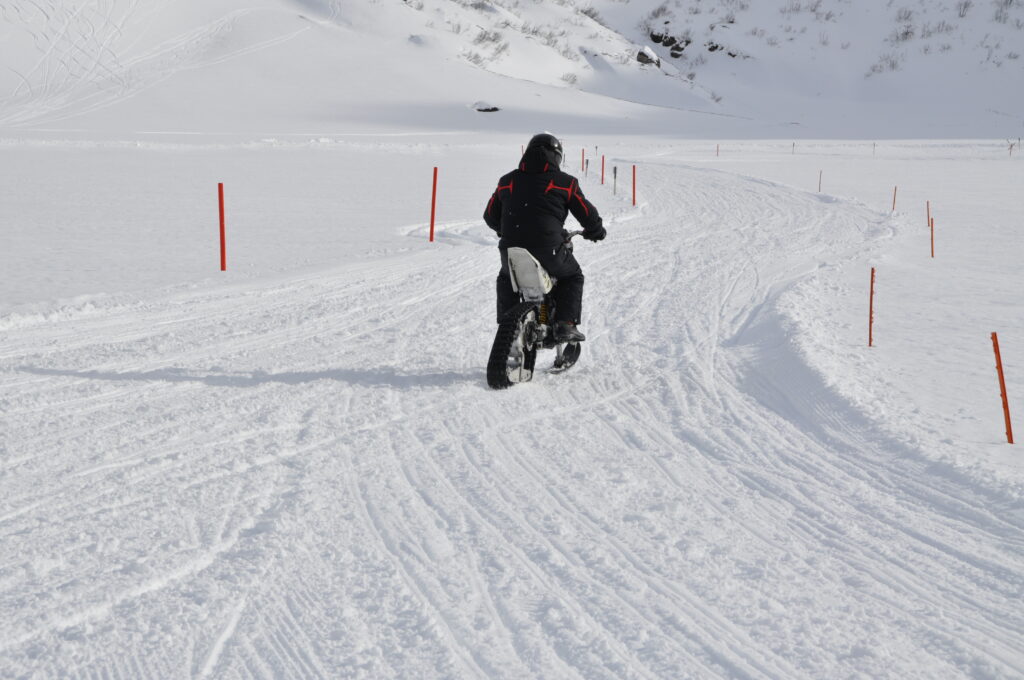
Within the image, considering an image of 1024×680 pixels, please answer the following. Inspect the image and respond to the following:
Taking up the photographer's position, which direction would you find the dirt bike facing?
facing away from the viewer and to the right of the viewer

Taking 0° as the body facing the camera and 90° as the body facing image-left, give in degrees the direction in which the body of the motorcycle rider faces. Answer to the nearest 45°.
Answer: approximately 180°
